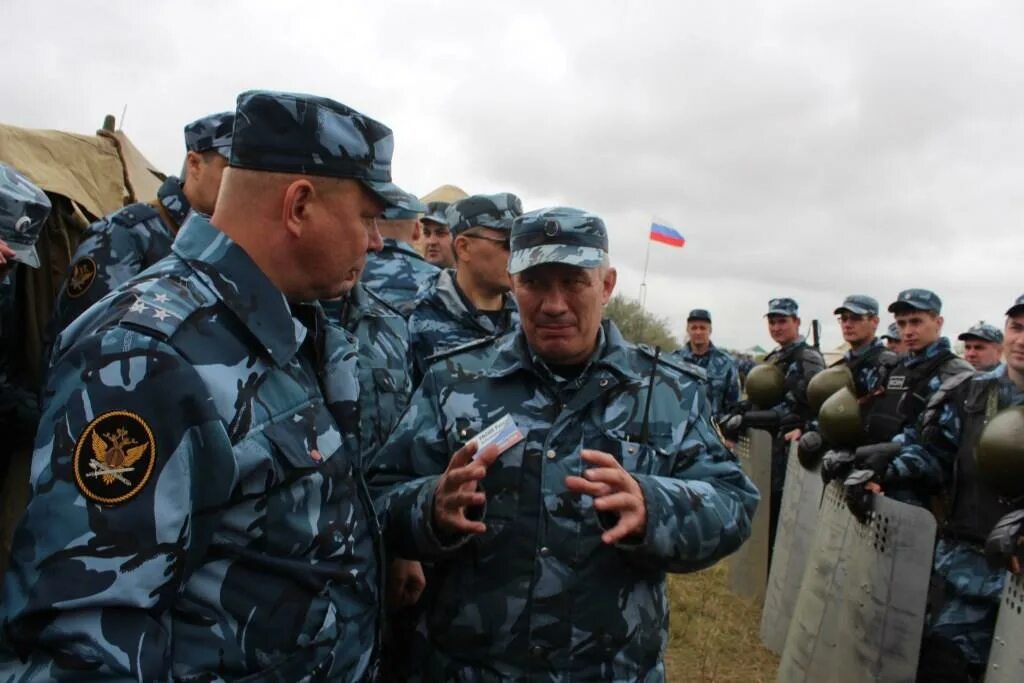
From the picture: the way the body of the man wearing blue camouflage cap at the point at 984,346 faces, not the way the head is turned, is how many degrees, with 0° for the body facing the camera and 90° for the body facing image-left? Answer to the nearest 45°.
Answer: approximately 45°

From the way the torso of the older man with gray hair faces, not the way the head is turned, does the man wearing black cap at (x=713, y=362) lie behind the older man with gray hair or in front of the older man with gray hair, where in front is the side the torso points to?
behind

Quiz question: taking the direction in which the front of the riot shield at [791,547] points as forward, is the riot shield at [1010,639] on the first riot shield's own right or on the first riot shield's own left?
on the first riot shield's own left

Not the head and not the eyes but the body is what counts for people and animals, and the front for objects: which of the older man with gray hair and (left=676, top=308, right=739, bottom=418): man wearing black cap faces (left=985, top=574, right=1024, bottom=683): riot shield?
the man wearing black cap

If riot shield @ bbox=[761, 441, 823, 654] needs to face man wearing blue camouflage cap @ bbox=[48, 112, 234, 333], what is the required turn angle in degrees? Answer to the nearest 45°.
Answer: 0° — it already faces them

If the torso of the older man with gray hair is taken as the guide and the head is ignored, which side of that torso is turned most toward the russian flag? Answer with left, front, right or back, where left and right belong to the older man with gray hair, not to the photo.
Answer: back

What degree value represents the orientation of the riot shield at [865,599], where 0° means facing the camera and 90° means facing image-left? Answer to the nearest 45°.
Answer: approximately 45°

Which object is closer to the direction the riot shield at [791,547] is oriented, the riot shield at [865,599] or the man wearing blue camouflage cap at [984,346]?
the riot shield

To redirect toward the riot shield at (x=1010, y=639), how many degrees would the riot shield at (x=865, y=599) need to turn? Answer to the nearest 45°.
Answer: approximately 90° to its left
